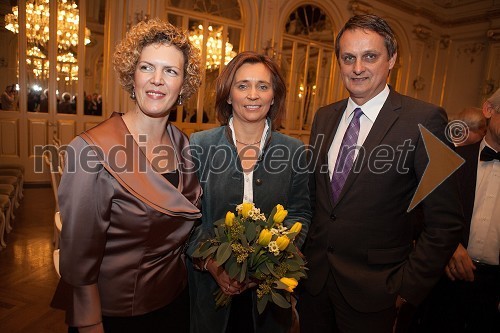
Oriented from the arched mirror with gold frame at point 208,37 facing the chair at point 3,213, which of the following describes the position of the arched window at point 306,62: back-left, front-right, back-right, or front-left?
back-left

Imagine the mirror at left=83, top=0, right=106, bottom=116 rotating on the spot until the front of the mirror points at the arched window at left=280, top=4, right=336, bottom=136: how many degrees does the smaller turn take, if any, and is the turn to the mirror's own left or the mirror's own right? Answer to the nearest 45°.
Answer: approximately 90° to the mirror's own left

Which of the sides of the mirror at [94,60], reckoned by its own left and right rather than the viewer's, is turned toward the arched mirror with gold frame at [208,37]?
left

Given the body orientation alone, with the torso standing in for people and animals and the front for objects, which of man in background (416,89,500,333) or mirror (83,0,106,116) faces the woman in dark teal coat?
the mirror

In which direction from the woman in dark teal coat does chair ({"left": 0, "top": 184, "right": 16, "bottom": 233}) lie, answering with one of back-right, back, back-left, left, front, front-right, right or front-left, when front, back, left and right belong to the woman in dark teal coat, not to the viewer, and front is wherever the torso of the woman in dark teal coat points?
back-right

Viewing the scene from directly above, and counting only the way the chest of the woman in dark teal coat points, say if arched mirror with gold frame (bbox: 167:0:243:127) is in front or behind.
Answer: behind

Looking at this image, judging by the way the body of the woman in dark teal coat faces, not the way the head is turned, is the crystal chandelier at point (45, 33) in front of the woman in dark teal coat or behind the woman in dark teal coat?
behind

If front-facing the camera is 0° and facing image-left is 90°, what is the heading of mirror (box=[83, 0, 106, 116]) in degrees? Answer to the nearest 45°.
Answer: approximately 0°

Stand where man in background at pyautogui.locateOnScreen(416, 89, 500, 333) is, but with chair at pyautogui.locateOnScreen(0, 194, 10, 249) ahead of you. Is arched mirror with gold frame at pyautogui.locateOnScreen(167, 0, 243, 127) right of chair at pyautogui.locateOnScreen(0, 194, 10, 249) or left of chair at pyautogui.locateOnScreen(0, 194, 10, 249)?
right

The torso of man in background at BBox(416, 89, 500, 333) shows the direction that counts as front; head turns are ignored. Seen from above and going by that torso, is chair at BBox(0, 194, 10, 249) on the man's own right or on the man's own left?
on the man's own right

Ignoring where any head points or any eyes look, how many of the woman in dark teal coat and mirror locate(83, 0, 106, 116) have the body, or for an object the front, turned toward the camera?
2

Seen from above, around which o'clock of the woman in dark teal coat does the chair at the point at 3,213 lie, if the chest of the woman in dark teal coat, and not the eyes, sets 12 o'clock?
The chair is roughly at 4 o'clock from the woman in dark teal coat.

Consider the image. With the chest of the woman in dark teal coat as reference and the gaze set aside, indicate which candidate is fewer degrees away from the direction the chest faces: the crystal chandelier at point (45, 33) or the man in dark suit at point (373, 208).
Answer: the man in dark suit
